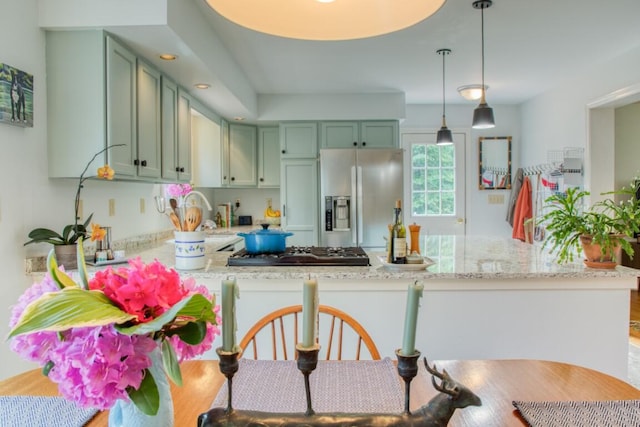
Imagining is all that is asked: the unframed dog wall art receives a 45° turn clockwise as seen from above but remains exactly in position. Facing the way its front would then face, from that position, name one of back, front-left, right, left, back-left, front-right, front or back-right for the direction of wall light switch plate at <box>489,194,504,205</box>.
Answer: left

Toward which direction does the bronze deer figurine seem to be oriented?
to the viewer's right

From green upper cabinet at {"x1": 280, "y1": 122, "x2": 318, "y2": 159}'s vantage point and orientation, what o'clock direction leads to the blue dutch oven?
The blue dutch oven is roughly at 12 o'clock from the green upper cabinet.

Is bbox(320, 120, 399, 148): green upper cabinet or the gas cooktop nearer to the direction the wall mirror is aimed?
the gas cooktop

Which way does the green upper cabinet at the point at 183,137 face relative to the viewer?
to the viewer's right

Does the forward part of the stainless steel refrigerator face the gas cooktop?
yes

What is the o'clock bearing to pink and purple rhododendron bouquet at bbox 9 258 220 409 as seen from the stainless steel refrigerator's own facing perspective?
The pink and purple rhododendron bouquet is roughly at 12 o'clock from the stainless steel refrigerator.

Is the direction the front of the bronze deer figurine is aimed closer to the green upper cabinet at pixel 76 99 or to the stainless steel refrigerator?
the stainless steel refrigerator

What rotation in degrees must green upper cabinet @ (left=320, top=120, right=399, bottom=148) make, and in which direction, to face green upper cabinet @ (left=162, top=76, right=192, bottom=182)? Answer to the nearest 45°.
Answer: approximately 45° to its right

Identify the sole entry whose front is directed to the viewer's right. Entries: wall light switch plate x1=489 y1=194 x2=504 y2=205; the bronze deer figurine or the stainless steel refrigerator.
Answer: the bronze deer figurine

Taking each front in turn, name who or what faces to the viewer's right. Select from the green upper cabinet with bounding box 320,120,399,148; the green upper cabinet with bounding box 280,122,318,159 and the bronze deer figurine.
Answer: the bronze deer figurine
